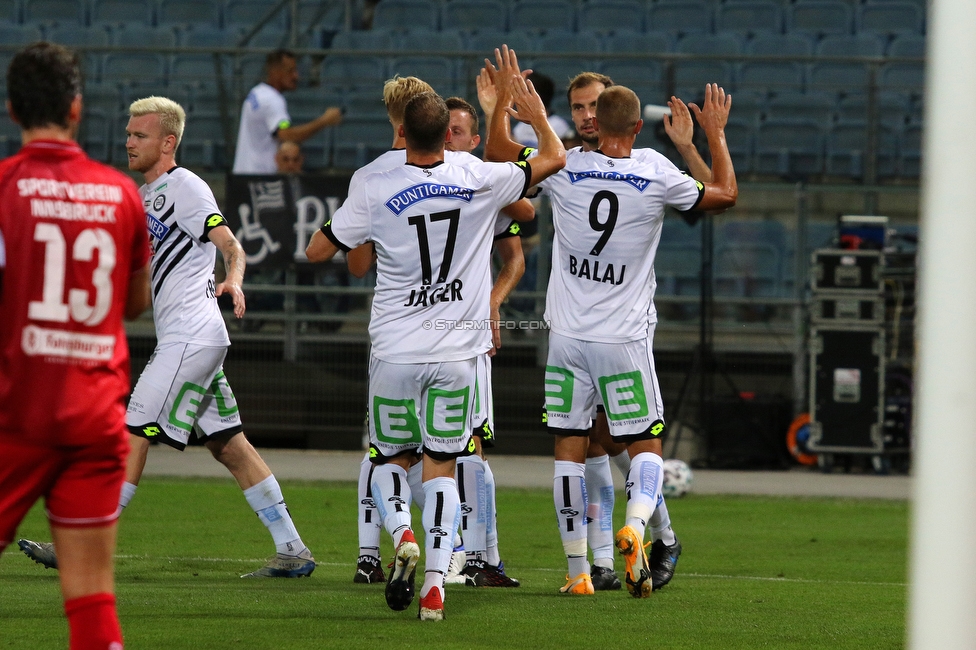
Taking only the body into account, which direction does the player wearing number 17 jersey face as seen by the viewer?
away from the camera

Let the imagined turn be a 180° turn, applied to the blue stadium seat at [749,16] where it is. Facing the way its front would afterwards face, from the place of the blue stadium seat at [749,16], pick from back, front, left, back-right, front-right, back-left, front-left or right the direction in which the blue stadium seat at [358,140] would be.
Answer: back-left

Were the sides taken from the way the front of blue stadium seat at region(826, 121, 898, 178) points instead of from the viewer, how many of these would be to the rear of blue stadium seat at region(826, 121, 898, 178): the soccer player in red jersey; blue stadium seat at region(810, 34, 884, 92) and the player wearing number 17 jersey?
1

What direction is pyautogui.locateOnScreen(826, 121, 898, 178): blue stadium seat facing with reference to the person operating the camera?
facing the viewer

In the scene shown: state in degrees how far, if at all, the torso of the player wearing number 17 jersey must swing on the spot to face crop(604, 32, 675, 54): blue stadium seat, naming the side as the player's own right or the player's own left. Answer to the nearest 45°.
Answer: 0° — they already face it

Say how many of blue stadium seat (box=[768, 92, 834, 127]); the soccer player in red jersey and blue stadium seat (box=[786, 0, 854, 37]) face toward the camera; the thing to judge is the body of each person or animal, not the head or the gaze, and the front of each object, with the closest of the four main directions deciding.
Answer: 2

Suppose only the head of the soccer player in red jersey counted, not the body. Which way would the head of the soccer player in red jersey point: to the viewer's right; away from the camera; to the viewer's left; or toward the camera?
away from the camera

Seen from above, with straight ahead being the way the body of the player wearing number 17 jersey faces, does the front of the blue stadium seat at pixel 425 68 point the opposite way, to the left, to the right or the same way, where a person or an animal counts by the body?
the opposite way

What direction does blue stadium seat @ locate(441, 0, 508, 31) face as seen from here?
toward the camera

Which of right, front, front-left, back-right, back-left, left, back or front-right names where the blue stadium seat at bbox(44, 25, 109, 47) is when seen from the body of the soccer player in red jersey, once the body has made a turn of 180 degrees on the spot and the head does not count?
back

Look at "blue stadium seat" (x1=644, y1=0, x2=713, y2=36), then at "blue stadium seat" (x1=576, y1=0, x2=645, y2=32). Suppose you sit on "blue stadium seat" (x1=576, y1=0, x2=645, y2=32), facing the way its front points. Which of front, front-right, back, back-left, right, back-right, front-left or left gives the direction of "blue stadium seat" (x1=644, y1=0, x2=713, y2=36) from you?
left

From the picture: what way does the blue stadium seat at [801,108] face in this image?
toward the camera

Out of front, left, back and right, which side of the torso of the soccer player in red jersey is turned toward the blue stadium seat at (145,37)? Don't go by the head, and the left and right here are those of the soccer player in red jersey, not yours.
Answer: front

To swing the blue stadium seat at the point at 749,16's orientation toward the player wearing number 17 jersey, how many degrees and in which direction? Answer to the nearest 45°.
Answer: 0° — it already faces them

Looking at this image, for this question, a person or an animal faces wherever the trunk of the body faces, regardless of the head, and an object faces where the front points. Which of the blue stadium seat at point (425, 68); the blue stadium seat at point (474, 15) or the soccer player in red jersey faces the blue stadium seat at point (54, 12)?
the soccer player in red jersey

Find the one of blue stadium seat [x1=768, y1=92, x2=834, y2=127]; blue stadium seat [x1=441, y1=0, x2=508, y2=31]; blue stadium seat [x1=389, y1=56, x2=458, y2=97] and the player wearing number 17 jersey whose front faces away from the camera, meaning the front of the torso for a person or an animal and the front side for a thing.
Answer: the player wearing number 17 jersey

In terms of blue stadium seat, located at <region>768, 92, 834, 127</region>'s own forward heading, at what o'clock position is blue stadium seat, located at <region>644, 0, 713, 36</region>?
blue stadium seat, located at <region>644, 0, 713, 36</region> is roughly at 5 o'clock from blue stadium seat, located at <region>768, 92, 834, 127</region>.
